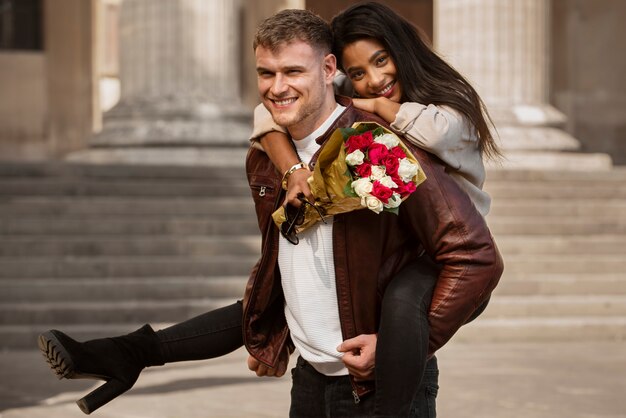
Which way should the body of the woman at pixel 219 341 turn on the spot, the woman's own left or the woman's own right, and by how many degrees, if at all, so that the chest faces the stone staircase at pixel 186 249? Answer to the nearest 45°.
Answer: approximately 135° to the woman's own right

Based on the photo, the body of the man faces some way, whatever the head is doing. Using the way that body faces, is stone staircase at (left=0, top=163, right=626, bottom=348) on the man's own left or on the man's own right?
on the man's own right

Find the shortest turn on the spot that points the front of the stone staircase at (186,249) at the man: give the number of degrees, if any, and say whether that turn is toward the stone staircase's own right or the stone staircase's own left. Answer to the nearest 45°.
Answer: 0° — it already faces them

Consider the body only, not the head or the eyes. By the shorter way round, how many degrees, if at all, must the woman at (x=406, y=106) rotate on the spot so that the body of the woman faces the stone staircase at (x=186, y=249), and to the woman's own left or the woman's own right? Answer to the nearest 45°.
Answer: approximately 135° to the woman's own right

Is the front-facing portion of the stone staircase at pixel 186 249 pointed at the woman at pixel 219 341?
yes

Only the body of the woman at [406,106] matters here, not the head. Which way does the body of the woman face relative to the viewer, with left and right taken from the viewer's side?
facing the viewer and to the left of the viewer

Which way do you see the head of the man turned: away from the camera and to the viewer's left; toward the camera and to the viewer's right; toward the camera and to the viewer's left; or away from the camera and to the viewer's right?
toward the camera and to the viewer's left

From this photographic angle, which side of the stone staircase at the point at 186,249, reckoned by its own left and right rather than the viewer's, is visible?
front

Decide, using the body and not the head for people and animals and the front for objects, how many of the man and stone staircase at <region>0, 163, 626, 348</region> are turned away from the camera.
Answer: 0

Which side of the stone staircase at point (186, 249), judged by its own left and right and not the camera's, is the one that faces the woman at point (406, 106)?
front

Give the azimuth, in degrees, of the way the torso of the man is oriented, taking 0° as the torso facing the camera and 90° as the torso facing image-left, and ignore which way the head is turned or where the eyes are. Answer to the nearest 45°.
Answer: approximately 45°
